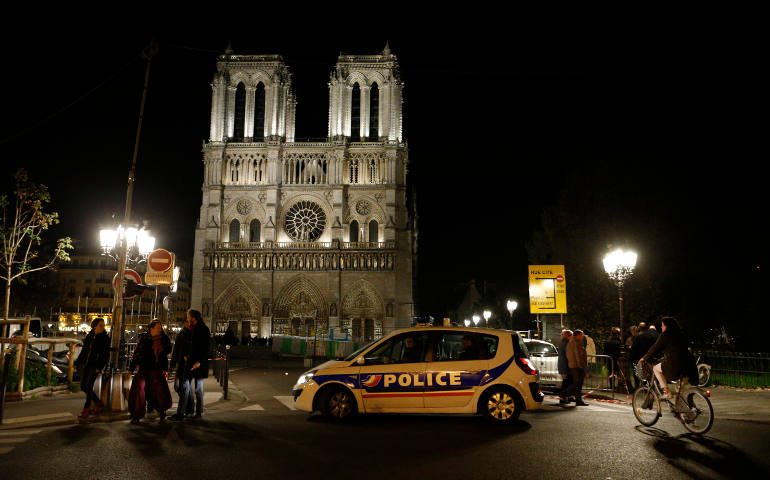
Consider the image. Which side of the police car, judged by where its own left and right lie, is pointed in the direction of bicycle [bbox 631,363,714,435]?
back

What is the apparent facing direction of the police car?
to the viewer's left

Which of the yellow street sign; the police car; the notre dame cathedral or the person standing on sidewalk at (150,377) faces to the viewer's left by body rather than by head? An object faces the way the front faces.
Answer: the police car

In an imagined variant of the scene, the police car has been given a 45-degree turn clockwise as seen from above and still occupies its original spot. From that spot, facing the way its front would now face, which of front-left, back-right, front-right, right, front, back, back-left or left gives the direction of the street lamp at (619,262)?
right

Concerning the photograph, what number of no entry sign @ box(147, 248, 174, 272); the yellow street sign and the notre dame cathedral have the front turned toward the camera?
3

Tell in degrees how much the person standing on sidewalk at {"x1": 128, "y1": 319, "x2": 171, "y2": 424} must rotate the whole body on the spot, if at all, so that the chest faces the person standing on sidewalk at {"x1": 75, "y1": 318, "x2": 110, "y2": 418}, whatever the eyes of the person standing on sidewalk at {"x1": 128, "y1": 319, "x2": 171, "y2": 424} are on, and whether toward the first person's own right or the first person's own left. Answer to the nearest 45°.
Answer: approximately 135° to the first person's own right

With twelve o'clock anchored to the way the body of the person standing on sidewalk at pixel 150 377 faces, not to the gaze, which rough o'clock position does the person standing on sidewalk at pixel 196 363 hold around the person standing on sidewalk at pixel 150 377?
the person standing on sidewalk at pixel 196 363 is roughly at 9 o'clock from the person standing on sidewalk at pixel 150 377.

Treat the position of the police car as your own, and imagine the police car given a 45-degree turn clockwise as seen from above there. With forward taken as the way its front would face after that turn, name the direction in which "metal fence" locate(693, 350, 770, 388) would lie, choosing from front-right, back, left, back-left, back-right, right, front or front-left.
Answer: right

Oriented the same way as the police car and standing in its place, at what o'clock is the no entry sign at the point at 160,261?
The no entry sign is roughly at 1 o'clock from the police car.

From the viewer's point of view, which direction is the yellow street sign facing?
toward the camera

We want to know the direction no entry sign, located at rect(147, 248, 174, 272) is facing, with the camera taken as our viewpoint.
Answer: facing the viewer

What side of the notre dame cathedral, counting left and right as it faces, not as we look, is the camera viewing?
front

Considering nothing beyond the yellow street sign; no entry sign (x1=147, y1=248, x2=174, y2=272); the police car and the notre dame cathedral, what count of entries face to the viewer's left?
1

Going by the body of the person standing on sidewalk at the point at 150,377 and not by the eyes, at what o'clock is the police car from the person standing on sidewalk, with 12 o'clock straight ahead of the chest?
The police car is roughly at 10 o'clock from the person standing on sidewalk.
